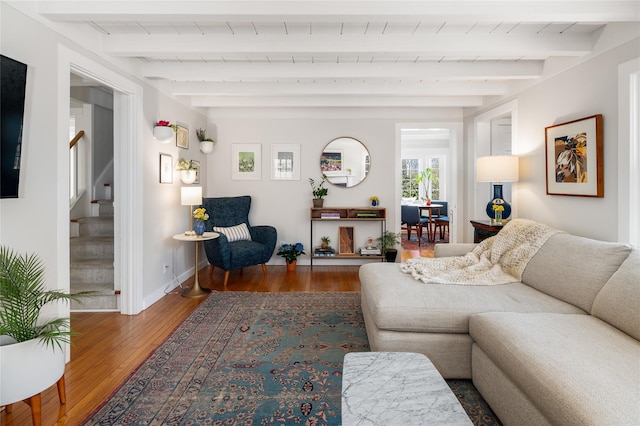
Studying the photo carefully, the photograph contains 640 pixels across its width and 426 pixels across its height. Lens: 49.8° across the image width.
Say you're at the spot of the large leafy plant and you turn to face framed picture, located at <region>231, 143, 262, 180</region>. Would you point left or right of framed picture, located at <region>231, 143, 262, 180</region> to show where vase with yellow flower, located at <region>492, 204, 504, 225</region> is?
right

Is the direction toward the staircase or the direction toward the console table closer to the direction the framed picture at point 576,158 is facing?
the staircase

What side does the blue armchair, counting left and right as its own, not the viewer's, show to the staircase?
right

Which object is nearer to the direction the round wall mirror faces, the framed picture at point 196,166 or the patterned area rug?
the patterned area rug

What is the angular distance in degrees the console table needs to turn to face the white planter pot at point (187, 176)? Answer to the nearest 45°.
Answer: approximately 45° to its right

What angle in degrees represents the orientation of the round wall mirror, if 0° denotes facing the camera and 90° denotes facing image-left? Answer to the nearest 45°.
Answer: approximately 0°

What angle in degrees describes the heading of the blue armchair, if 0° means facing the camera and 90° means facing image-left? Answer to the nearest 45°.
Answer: approximately 315°

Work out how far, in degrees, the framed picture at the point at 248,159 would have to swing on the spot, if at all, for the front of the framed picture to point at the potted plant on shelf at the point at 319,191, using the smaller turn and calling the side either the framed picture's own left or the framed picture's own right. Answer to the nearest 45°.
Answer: approximately 90° to the framed picture's own left
